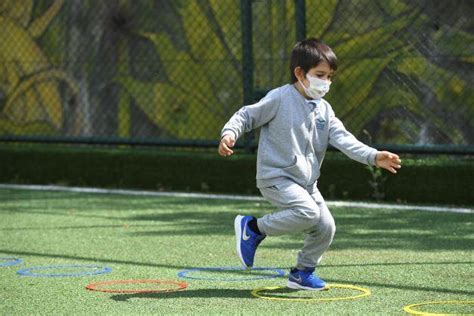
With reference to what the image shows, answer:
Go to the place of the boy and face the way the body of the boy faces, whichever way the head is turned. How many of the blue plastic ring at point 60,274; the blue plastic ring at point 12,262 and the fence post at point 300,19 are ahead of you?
0

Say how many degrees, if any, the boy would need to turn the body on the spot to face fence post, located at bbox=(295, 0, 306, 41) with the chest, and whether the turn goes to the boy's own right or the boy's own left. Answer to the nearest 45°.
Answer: approximately 135° to the boy's own left

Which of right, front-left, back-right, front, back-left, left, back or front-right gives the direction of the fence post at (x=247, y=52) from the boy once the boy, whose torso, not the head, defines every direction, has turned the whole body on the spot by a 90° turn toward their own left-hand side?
front-left

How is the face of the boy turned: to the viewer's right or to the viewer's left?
to the viewer's right

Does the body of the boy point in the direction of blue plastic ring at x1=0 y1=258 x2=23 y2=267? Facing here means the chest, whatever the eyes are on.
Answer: no

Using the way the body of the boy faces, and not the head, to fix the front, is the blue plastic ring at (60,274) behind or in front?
behind
